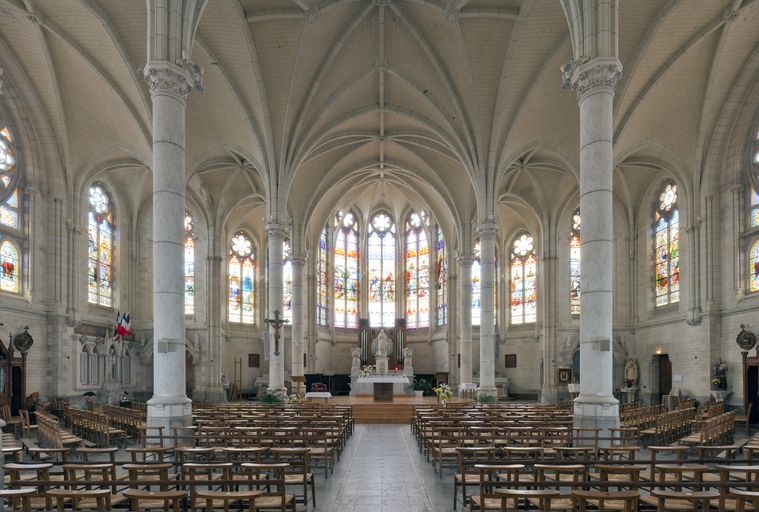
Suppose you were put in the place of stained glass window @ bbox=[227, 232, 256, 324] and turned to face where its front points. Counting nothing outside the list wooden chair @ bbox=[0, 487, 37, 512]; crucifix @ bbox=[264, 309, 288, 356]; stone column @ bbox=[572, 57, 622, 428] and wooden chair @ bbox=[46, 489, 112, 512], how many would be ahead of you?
4

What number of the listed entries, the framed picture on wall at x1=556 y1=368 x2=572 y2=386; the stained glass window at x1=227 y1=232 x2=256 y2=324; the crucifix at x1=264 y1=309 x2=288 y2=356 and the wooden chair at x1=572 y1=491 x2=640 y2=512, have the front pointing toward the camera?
3

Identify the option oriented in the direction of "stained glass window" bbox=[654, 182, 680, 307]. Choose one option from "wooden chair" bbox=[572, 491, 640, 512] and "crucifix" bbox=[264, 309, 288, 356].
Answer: the wooden chair

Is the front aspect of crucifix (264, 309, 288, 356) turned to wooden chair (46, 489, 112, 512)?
yes

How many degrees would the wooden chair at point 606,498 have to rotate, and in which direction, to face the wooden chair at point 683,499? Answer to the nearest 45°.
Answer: approximately 45° to its right

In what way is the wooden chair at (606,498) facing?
away from the camera

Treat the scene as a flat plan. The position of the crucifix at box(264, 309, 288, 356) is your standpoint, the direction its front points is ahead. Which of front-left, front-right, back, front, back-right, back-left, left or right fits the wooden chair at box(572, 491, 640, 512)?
front

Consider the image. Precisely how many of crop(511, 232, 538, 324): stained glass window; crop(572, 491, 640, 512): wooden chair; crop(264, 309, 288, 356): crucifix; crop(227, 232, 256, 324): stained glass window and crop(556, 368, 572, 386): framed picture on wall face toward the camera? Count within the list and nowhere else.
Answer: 4

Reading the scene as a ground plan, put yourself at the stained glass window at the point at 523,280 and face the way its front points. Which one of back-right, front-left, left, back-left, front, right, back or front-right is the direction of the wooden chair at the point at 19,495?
front

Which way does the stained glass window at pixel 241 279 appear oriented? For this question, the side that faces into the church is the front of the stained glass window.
toward the camera

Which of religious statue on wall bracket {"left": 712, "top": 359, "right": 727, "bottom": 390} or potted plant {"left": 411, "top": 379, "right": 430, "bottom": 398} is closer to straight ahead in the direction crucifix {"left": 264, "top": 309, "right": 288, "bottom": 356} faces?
the religious statue on wall bracket

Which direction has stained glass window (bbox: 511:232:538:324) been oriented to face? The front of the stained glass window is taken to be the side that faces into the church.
toward the camera
